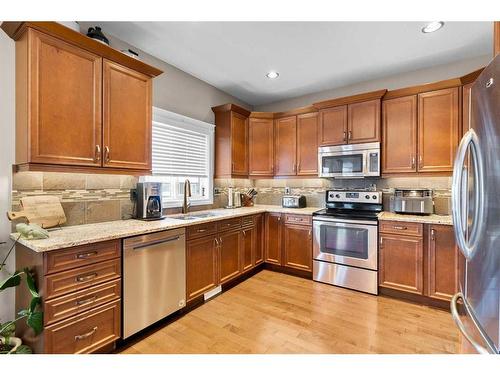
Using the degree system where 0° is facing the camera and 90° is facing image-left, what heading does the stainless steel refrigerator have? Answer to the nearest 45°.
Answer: approximately 90°

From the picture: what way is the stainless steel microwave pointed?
toward the camera

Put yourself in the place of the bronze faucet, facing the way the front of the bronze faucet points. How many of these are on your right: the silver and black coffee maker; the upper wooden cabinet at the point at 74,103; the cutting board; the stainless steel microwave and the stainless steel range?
3

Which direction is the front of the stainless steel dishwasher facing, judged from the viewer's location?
facing the viewer and to the right of the viewer

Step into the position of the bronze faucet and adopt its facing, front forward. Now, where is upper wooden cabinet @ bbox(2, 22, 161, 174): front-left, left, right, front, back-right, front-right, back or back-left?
right

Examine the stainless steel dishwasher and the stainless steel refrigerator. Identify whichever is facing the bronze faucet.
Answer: the stainless steel refrigerator

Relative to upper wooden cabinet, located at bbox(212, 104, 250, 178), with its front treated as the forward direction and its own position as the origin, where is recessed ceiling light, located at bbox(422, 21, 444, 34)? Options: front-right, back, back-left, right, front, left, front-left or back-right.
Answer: front

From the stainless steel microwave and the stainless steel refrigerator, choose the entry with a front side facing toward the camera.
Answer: the stainless steel microwave

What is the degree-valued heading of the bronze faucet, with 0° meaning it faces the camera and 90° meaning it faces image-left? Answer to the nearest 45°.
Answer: approximately 315°

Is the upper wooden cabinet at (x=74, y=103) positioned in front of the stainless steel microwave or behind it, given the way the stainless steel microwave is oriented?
in front

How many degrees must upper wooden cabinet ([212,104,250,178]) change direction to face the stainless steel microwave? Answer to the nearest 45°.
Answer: approximately 45° to its left

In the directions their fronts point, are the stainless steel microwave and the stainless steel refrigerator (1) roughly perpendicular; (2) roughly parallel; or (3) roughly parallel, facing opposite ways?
roughly perpendicular

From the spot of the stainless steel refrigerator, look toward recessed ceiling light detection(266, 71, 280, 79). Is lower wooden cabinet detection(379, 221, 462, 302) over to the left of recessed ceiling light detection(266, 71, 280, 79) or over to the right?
right

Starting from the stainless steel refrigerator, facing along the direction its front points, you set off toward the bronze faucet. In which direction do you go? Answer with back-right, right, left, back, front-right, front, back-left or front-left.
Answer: front

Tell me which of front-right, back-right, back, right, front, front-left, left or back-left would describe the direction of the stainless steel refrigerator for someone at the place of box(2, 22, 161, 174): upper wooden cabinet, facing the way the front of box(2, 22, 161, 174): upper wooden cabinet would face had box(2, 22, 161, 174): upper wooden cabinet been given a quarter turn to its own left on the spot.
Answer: right

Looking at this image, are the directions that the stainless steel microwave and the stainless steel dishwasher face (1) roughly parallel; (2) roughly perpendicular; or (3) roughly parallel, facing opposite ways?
roughly perpendicular

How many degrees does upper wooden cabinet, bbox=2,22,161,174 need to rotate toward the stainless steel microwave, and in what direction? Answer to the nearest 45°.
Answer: approximately 45° to its left
